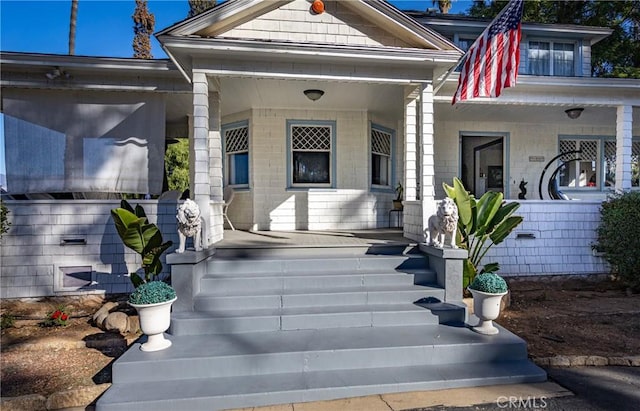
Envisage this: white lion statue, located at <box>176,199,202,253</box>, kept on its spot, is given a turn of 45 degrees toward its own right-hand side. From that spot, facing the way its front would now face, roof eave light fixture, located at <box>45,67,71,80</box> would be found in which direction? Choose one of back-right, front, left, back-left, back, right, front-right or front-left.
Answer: right

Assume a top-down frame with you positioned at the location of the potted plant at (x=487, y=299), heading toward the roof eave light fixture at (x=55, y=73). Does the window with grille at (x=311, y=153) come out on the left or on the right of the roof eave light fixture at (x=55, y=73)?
right

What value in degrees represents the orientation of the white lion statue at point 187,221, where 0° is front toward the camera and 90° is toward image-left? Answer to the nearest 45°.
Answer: approximately 0°

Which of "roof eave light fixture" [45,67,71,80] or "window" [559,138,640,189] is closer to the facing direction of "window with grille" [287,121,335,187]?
the roof eave light fixture

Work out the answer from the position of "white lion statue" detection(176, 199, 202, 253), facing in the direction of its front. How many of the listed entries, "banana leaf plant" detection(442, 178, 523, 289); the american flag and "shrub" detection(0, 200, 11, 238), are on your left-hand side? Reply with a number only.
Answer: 2

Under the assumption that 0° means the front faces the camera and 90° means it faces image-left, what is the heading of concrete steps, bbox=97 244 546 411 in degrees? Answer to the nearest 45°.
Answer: approximately 0°

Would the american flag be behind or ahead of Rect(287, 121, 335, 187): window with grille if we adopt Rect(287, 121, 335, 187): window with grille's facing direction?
ahead

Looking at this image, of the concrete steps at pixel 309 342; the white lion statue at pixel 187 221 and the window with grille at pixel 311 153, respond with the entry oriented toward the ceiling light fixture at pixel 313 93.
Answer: the window with grille

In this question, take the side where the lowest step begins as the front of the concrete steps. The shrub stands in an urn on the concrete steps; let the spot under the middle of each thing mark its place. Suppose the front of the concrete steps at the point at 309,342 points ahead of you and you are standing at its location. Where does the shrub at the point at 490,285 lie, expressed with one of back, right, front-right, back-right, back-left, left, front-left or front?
left

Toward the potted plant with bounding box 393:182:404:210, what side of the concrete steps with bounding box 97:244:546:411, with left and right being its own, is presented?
back

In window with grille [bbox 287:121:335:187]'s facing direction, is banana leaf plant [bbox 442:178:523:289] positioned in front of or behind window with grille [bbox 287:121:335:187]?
in front
